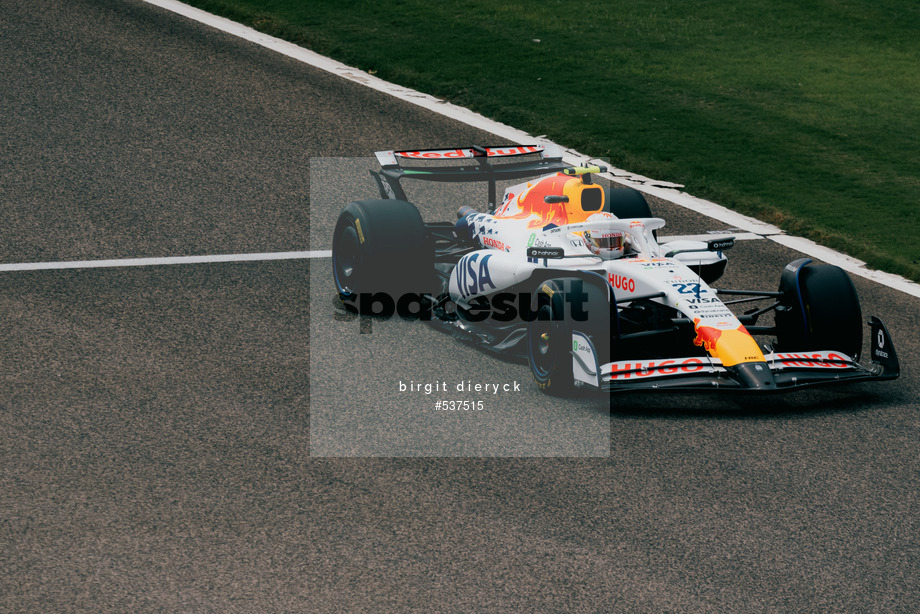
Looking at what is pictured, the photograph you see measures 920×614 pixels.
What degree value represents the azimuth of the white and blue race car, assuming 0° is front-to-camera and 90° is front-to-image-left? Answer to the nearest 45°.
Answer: approximately 315°
